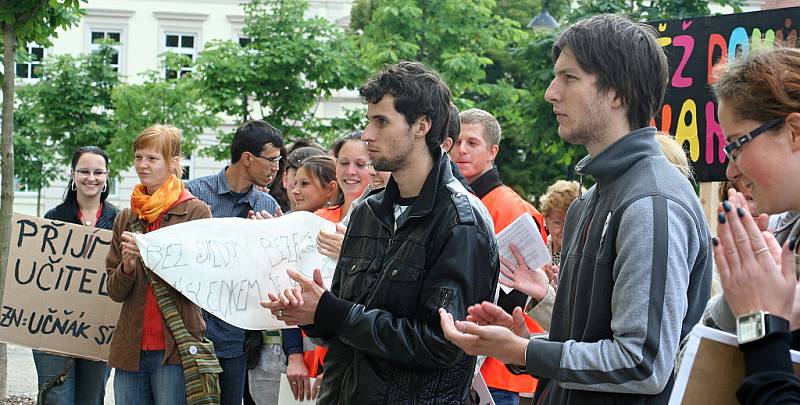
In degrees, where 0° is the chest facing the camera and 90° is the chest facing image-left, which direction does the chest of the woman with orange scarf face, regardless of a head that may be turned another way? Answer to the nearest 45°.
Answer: approximately 45°

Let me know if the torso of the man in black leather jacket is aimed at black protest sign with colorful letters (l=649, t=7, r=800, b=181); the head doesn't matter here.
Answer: no

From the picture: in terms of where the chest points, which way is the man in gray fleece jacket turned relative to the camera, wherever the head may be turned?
to the viewer's left

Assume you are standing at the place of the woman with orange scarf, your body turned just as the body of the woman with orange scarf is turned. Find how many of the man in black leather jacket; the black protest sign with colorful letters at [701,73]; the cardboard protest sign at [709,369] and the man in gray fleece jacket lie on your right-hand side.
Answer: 0

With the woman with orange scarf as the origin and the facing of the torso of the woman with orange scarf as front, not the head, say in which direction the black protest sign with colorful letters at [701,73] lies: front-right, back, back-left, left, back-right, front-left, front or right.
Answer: back-left

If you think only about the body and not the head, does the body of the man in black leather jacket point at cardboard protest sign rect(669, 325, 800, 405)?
no

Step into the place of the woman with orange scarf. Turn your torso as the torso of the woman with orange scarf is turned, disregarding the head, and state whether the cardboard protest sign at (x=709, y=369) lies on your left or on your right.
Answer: on your left

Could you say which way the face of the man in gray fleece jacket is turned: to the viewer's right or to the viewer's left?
to the viewer's left

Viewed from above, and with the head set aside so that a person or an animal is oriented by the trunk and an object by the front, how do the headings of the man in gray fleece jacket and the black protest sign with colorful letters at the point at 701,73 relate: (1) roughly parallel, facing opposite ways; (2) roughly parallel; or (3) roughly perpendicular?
roughly perpendicular

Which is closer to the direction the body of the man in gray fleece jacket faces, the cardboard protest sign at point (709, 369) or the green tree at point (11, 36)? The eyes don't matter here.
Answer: the green tree

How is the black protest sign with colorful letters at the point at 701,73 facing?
toward the camera

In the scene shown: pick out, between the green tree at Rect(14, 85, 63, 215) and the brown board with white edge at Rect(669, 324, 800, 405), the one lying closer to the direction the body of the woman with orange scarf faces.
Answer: the brown board with white edge

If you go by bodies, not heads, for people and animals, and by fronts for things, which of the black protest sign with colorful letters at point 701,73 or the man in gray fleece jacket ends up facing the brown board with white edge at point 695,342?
the black protest sign with colorful letters

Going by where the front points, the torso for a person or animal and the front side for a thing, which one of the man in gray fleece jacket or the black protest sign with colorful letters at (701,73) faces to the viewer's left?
the man in gray fleece jacket

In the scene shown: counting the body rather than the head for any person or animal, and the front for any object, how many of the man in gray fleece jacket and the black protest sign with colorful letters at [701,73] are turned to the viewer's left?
1
